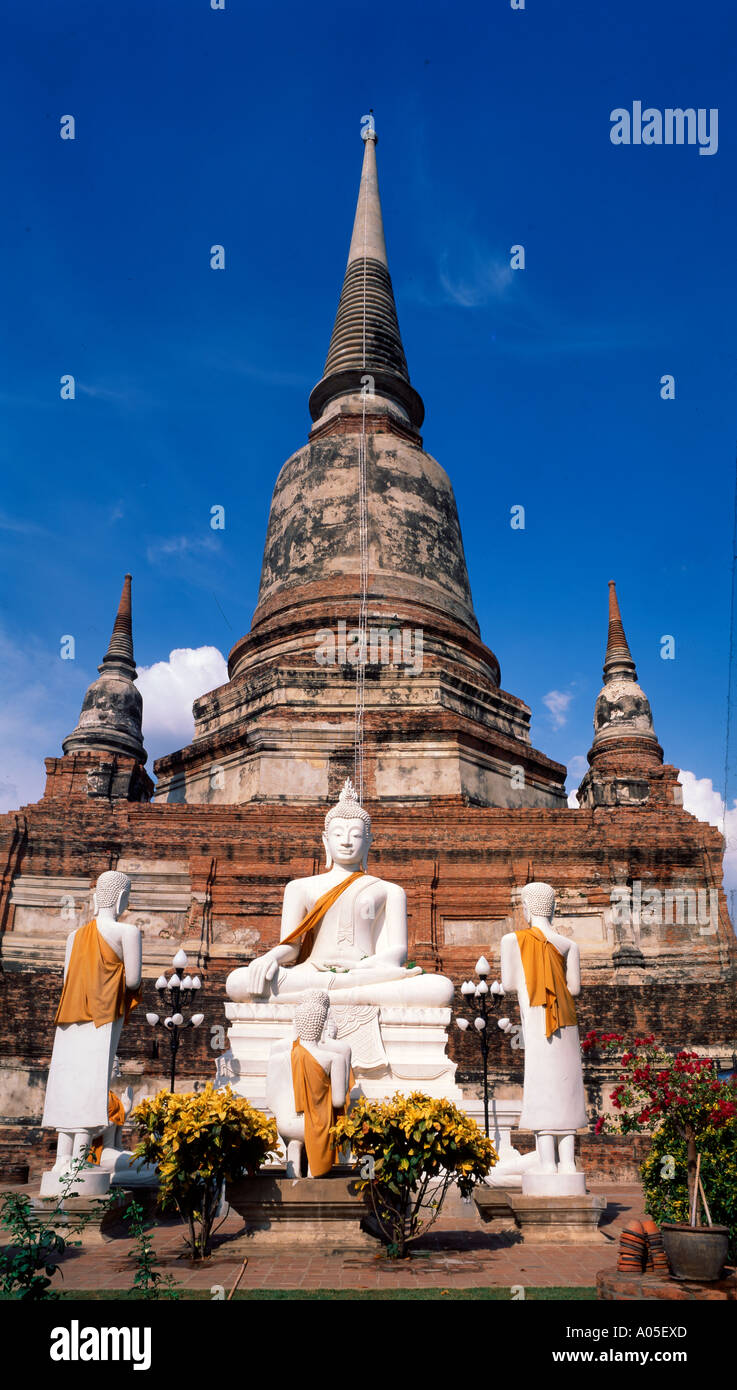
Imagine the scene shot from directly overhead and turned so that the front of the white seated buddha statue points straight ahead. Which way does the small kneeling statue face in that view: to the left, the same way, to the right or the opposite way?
the opposite way

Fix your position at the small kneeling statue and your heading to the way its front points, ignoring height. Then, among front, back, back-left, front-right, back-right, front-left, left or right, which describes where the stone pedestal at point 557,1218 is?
right

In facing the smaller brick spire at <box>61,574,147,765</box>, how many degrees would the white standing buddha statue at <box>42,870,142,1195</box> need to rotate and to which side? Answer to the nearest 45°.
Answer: approximately 45° to its left

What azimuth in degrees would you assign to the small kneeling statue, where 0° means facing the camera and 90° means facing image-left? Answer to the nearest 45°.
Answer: approximately 180°

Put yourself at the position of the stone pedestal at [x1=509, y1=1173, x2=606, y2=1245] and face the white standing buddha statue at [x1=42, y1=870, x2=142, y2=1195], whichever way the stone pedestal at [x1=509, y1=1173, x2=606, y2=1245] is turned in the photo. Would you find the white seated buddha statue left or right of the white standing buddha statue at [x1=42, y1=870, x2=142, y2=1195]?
right

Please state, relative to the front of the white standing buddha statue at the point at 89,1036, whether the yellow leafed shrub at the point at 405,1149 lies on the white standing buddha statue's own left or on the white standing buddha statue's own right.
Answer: on the white standing buddha statue's own right

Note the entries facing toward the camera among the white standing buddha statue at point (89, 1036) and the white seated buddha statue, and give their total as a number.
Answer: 1

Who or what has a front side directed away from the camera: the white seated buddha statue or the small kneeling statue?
the small kneeling statue

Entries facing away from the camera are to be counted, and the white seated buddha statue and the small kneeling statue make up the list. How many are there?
1

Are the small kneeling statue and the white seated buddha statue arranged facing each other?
yes

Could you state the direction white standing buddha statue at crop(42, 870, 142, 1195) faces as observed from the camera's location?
facing away from the viewer and to the right of the viewer
